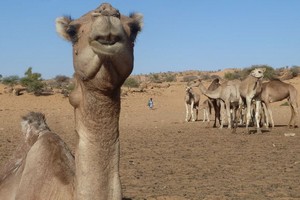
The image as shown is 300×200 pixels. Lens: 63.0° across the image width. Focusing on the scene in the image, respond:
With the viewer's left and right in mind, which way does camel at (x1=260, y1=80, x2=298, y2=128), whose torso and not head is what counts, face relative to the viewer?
facing to the left of the viewer

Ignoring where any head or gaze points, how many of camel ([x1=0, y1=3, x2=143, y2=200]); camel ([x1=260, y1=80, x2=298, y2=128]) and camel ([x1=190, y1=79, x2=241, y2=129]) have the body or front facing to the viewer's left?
2

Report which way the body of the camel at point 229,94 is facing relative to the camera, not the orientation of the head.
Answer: to the viewer's left

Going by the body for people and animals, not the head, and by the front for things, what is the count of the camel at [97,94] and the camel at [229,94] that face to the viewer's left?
1

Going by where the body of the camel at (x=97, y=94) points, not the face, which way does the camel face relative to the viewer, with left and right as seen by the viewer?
facing the viewer and to the right of the viewer

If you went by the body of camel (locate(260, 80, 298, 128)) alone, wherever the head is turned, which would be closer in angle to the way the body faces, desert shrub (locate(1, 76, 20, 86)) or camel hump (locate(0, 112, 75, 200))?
the desert shrub

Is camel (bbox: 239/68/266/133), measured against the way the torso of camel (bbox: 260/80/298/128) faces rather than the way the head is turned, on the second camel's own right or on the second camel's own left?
on the second camel's own left

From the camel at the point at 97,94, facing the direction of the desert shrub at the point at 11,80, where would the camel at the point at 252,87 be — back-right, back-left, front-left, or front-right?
front-right
